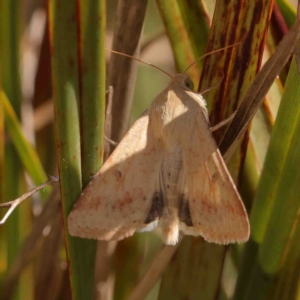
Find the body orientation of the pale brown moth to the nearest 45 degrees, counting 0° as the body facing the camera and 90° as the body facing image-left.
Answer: approximately 180°
